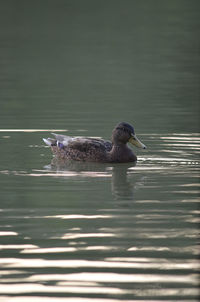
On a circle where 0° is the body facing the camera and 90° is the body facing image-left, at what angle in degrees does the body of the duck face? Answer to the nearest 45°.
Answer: approximately 270°
